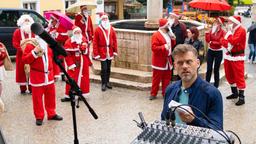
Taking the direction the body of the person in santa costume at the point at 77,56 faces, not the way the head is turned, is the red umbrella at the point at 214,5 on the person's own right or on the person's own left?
on the person's own left

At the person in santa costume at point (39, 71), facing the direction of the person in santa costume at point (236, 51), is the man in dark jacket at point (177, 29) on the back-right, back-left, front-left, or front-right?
front-left

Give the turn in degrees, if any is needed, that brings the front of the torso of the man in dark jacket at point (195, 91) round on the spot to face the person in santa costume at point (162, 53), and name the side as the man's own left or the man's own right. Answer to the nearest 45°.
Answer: approximately 135° to the man's own right

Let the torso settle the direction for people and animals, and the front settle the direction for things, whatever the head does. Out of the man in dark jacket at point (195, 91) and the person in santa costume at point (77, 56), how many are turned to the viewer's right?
0

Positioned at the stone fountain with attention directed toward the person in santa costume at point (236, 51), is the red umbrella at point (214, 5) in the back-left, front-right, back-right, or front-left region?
front-left

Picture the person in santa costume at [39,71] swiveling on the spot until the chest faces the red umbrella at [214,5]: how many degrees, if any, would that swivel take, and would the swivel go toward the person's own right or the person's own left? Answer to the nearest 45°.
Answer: approximately 90° to the person's own left

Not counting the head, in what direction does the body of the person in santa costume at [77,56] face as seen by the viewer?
toward the camera

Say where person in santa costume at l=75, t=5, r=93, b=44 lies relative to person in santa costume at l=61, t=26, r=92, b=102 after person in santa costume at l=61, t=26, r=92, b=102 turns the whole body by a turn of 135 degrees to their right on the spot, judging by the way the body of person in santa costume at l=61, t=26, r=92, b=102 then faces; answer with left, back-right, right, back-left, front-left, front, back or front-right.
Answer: front-right

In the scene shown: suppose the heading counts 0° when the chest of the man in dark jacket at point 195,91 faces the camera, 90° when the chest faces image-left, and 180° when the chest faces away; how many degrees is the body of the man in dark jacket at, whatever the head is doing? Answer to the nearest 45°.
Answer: approximately 45°

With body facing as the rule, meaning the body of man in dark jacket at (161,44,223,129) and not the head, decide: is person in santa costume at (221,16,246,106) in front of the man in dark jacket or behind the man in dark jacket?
behind

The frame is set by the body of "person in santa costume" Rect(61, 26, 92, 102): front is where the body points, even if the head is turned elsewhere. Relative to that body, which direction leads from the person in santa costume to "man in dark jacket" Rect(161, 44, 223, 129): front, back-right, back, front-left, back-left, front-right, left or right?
front

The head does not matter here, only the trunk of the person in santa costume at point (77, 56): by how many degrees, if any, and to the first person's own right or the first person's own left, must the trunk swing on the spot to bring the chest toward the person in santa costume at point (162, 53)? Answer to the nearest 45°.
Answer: approximately 90° to the first person's own left

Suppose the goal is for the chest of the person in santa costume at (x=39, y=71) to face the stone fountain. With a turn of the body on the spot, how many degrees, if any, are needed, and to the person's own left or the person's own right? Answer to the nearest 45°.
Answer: approximately 90° to the person's own left

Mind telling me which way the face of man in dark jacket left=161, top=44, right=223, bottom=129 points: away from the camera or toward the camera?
toward the camera
